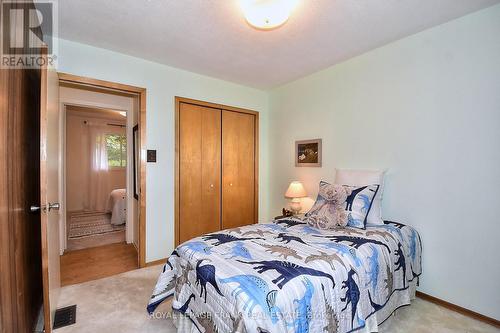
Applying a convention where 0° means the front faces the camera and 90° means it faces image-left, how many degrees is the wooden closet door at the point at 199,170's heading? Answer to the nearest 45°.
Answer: approximately 315°

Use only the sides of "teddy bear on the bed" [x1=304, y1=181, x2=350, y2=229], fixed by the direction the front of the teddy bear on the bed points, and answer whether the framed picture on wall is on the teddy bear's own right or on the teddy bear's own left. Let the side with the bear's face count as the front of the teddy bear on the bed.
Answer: on the teddy bear's own right

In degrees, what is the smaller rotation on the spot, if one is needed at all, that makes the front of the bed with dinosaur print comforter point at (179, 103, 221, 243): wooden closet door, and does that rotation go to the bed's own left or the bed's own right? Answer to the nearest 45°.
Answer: approximately 90° to the bed's own right

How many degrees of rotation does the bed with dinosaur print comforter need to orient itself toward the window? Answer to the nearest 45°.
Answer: approximately 90° to its right

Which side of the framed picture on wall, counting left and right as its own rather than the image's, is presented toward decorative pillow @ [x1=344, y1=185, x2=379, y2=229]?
left

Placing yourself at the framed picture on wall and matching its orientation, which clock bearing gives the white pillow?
The white pillow is roughly at 9 o'clock from the framed picture on wall.

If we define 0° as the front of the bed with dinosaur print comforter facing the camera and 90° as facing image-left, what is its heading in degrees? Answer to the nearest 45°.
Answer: approximately 45°

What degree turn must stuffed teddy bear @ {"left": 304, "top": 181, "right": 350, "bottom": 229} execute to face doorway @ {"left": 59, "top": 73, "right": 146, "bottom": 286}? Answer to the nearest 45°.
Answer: approximately 45° to its right

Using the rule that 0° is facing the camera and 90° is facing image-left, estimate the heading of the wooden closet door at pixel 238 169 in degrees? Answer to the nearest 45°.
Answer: approximately 315°
